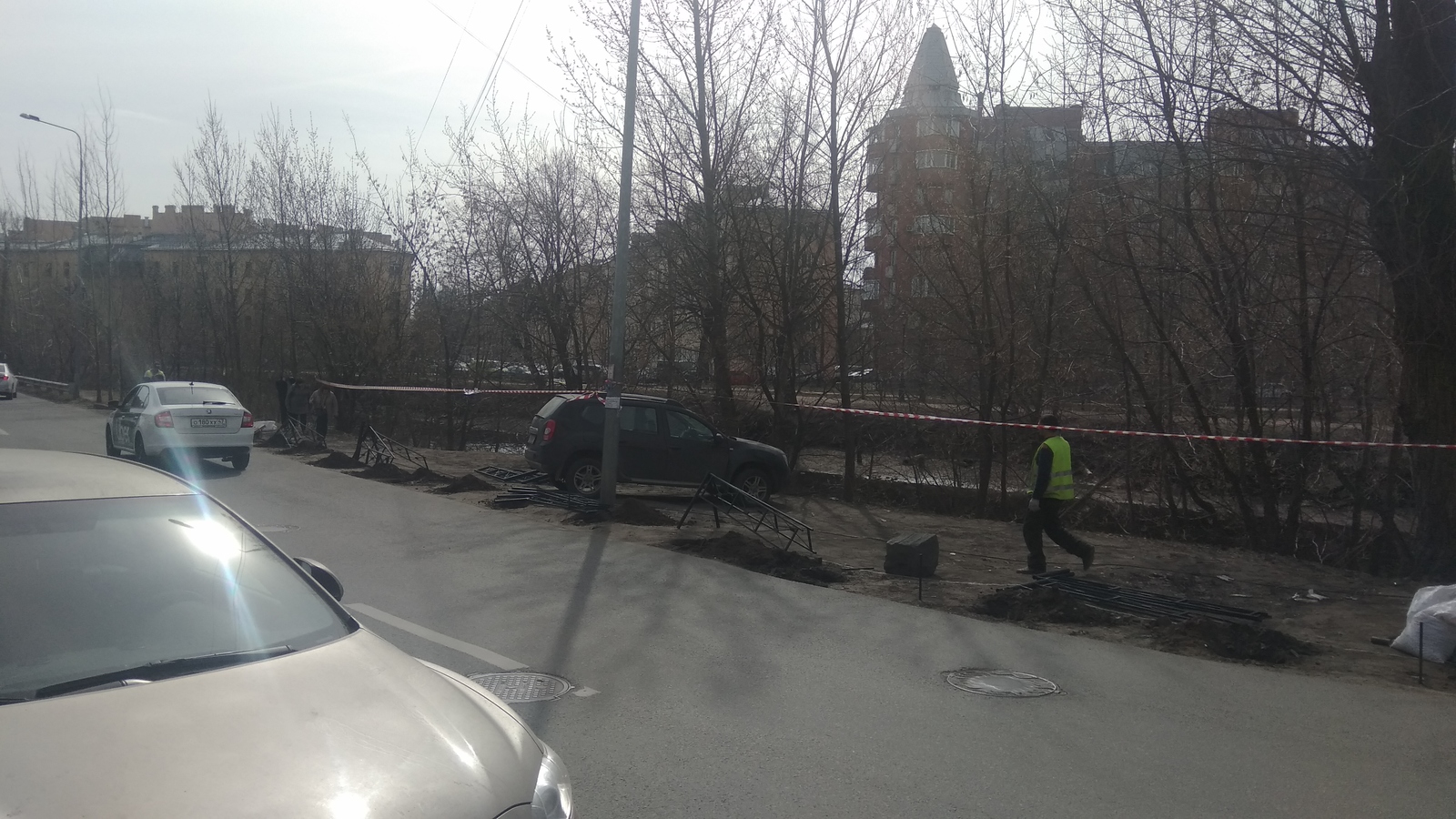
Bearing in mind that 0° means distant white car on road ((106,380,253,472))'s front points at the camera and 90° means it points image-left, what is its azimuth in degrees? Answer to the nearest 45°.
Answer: approximately 135°

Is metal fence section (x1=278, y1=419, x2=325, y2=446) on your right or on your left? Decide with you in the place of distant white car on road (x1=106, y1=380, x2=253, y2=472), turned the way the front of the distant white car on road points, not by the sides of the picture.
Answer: on your right

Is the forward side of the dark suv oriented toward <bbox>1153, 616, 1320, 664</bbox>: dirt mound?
no

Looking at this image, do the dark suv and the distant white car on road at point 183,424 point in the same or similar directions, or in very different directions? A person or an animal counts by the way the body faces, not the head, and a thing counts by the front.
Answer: very different directions

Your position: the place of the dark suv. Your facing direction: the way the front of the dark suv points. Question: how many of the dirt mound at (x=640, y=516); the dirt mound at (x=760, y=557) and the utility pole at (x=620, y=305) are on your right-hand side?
3

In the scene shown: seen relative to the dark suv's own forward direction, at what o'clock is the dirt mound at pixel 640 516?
The dirt mound is roughly at 3 o'clock from the dark suv.

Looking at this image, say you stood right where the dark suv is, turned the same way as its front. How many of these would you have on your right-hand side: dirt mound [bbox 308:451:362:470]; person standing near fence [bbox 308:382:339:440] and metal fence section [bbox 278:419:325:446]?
0

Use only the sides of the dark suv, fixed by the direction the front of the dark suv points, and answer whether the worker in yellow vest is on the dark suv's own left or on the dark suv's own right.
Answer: on the dark suv's own right

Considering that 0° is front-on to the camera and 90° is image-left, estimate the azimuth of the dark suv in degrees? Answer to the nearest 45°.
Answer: approximately 270°

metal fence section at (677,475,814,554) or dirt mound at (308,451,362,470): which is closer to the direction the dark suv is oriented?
the metal fence section

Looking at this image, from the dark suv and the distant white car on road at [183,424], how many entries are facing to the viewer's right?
1

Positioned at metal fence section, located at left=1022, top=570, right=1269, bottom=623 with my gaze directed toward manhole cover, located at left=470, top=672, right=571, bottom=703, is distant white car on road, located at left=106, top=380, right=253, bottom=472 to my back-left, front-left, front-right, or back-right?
front-right

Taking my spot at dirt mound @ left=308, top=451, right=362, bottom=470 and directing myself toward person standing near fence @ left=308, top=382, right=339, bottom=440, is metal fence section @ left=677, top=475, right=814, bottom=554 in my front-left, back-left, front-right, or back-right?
back-right

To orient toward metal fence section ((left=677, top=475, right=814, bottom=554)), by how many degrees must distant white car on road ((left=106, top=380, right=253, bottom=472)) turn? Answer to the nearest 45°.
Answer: approximately 180°

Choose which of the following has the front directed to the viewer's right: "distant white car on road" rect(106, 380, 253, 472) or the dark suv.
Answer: the dark suv

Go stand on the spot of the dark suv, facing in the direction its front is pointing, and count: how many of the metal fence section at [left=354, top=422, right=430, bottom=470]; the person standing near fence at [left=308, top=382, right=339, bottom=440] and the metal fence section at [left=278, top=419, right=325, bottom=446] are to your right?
0
